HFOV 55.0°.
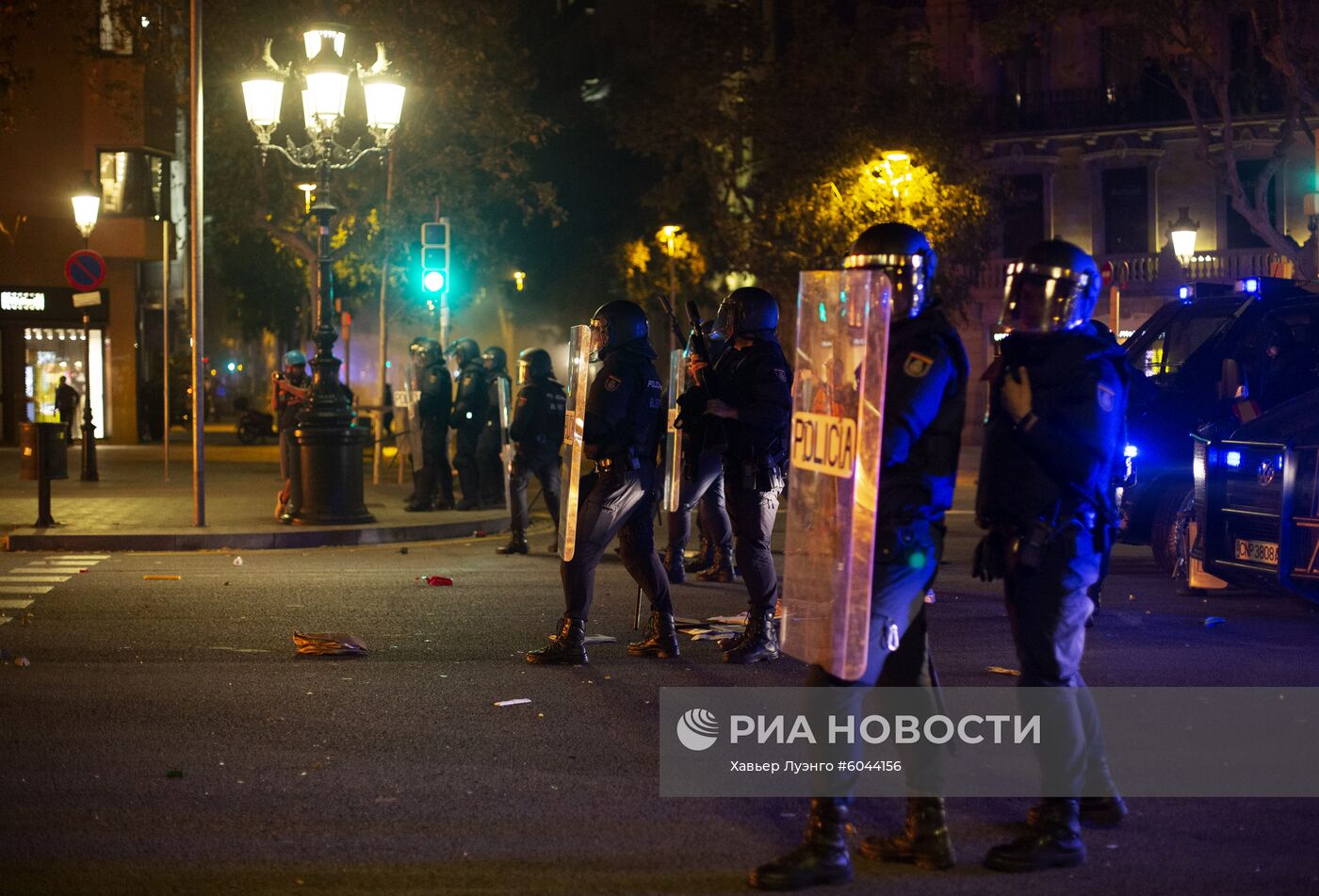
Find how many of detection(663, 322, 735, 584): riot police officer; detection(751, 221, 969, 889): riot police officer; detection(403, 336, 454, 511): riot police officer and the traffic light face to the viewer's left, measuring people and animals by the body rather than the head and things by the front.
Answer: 3

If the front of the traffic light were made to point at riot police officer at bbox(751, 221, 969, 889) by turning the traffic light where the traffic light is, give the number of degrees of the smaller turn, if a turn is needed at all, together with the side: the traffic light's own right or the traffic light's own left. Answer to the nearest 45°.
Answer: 0° — it already faces them

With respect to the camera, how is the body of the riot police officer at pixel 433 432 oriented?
to the viewer's left

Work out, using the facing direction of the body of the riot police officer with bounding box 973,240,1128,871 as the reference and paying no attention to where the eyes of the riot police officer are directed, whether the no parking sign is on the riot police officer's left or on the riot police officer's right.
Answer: on the riot police officer's right

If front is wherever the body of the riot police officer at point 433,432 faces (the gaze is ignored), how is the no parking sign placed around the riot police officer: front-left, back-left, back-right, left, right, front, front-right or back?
front-right

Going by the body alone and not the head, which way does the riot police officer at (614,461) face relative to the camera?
to the viewer's left

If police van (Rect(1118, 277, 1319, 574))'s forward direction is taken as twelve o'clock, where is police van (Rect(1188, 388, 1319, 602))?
police van (Rect(1188, 388, 1319, 602)) is roughly at 10 o'clock from police van (Rect(1118, 277, 1319, 574)).

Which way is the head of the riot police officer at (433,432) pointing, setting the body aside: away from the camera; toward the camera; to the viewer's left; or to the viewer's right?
to the viewer's left

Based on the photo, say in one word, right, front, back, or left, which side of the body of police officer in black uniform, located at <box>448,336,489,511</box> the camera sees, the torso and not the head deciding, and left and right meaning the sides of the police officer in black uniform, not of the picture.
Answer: left

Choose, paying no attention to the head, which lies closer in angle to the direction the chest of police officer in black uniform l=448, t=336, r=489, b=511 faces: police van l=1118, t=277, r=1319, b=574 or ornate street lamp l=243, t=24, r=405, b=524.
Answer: the ornate street lamp

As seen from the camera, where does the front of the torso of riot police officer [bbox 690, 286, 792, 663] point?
to the viewer's left

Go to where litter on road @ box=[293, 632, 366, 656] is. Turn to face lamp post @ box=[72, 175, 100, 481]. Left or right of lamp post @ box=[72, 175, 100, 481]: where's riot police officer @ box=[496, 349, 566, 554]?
right

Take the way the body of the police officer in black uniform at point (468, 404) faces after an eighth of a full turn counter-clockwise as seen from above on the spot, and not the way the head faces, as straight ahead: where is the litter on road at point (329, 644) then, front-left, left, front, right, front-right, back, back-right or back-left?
front-left

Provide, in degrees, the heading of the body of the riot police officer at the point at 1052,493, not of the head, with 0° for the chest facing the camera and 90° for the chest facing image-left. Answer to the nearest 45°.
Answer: approximately 45°
